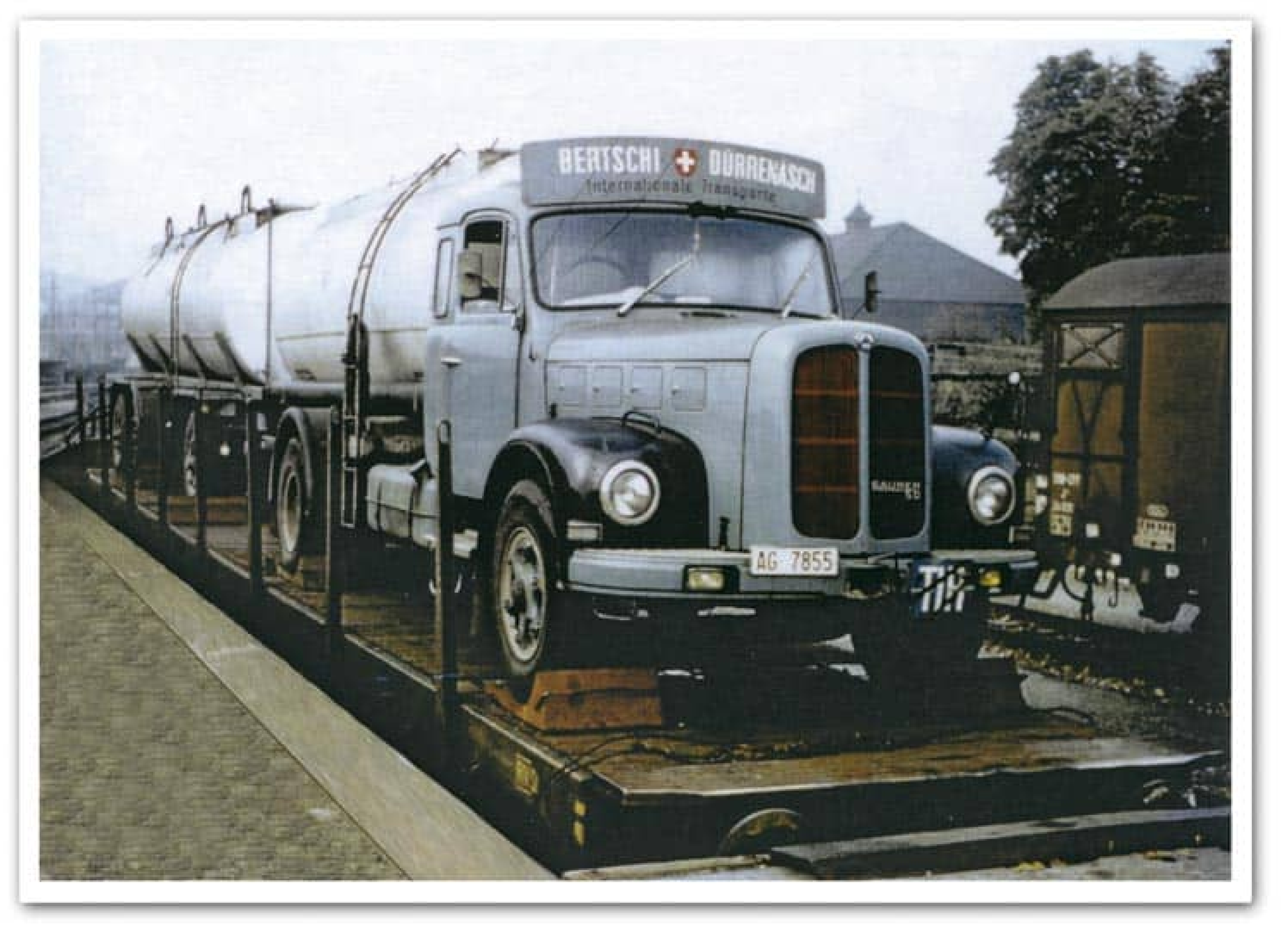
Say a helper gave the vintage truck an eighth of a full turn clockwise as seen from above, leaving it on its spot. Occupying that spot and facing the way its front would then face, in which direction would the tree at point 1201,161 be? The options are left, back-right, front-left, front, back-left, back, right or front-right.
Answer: left

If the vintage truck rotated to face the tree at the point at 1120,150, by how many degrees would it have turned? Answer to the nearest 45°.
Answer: approximately 135° to its left

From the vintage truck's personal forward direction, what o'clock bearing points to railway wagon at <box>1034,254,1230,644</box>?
The railway wagon is roughly at 9 o'clock from the vintage truck.

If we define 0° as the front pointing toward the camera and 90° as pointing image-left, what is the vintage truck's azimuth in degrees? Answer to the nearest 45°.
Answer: approximately 315°
